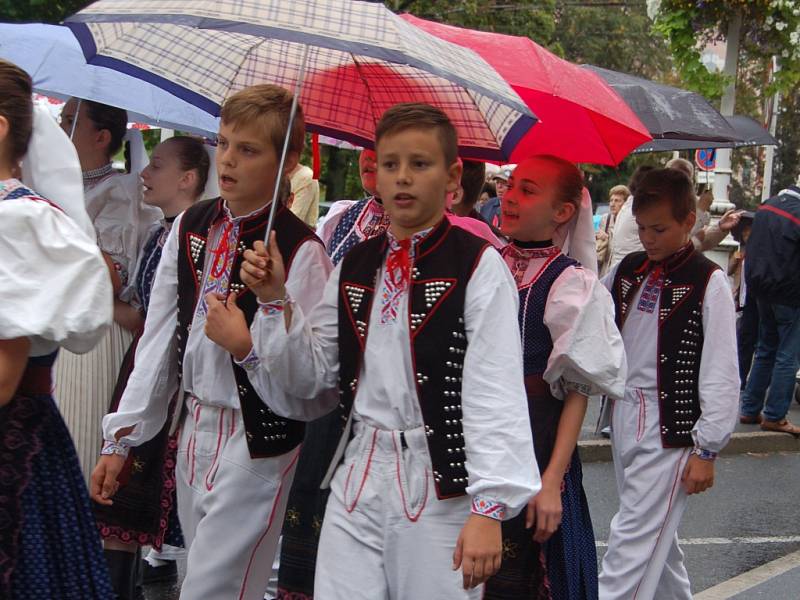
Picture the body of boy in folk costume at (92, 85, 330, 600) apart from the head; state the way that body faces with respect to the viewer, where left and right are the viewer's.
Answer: facing the viewer and to the left of the viewer

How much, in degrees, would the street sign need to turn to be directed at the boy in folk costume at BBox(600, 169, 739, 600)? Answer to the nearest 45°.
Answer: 0° — it already faces them

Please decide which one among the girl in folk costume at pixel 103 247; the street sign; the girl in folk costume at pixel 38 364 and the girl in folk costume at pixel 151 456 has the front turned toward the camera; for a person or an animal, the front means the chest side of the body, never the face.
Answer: the street sign

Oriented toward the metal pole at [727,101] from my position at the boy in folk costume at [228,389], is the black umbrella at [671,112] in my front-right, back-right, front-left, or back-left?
front-right

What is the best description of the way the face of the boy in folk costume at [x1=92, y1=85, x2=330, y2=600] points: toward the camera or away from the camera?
toward the camera

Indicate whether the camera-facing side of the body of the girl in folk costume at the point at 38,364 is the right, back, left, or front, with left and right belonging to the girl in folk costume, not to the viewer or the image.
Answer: left

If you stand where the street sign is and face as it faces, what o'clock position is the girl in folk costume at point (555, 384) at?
The girl in folk costume is roughly at 12 o'clock from the street sign.

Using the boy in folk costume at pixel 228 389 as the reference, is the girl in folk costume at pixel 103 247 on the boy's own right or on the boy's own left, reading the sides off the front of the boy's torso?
on the boy's own right

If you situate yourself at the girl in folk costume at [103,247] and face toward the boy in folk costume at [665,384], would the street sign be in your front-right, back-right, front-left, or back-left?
front-left

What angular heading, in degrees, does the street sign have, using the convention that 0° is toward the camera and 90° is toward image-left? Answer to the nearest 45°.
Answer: approximately 0°

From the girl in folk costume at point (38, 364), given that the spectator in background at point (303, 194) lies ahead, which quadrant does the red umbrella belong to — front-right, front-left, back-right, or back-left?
front-right
